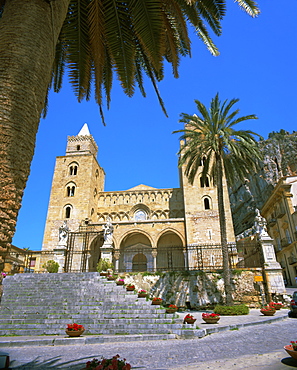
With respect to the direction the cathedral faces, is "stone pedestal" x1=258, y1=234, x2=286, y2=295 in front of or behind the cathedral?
in front

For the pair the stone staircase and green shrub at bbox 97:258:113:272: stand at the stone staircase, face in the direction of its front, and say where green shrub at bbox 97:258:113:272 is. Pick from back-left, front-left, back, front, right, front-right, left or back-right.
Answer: back

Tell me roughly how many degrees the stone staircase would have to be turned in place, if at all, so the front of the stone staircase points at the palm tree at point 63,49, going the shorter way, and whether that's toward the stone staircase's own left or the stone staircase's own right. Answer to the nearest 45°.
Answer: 0° — it already faces it

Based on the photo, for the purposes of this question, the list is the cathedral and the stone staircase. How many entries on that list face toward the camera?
2

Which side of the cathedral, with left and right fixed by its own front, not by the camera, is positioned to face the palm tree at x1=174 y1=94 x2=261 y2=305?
front

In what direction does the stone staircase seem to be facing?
toward the camera

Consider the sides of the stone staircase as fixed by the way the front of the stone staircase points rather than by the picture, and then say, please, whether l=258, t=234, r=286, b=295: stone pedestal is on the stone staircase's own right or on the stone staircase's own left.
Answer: on the stone staircase's own left

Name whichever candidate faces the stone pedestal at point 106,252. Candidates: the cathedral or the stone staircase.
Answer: the cathedral

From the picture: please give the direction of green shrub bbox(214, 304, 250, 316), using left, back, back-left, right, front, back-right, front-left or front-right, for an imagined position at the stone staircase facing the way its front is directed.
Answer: left

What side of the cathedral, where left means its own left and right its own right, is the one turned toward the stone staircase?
front

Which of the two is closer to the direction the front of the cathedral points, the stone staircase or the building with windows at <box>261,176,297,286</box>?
the stone staircase

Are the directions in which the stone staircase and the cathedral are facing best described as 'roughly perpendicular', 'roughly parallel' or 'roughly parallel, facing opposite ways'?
roughly parallel

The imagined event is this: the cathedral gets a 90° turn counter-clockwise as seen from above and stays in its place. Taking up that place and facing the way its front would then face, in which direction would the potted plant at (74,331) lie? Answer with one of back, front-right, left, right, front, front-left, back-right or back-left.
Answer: right

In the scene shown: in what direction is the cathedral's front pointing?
toward the camera

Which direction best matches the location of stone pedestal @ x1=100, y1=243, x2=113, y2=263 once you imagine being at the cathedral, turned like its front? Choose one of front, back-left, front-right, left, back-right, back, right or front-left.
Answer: front

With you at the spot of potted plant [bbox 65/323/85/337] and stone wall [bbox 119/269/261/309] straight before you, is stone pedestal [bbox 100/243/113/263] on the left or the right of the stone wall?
left

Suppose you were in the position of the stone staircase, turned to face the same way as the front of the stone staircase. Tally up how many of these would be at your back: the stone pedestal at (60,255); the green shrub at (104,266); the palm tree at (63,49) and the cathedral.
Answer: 3
